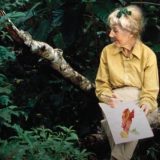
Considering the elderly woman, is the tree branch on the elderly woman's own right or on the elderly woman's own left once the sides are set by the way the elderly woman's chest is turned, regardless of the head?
on the elderly woman's own right

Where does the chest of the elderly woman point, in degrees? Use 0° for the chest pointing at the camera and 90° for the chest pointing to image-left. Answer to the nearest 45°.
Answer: approximately 0°
